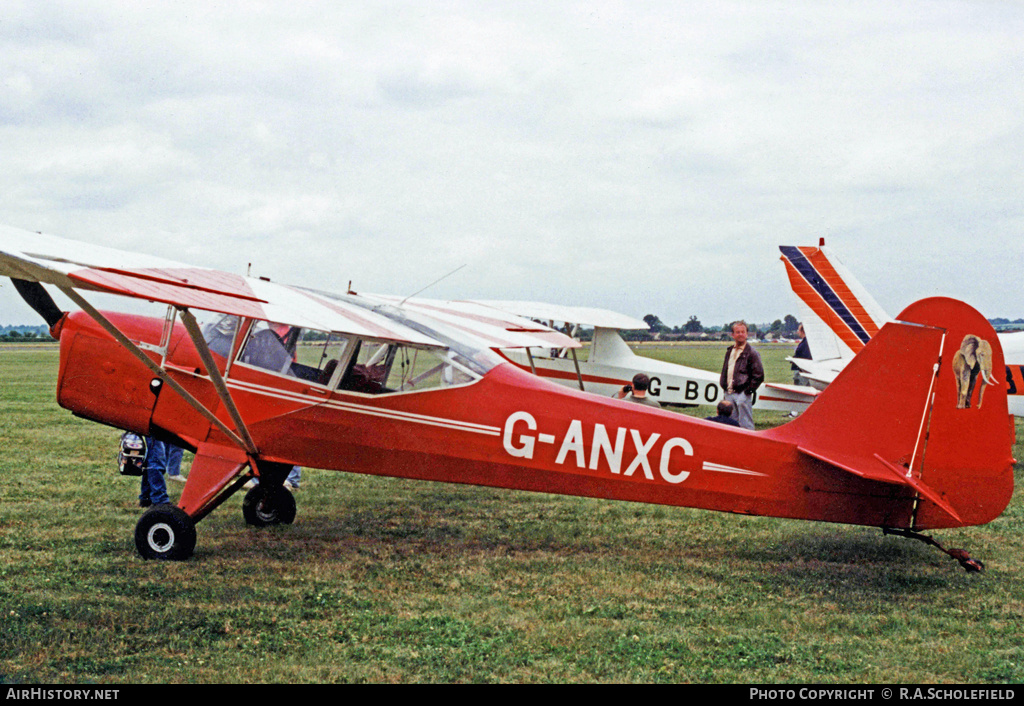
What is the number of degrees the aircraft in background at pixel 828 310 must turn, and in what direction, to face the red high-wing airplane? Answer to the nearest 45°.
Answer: approximately 90° to its right

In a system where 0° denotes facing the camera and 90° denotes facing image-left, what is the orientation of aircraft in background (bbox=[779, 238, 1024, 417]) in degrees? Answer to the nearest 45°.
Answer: approximately 270°

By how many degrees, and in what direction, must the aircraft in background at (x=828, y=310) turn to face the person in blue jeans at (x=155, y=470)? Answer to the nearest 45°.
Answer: approximately 135° to its right

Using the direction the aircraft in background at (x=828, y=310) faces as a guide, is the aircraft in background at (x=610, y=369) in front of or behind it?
behind

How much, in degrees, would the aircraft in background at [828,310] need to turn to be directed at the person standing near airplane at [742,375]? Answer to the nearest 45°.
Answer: approximately 180°
